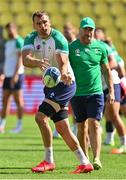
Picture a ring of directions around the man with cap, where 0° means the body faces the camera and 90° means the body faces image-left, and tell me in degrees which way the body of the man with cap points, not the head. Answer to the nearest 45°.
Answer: approximately 0°

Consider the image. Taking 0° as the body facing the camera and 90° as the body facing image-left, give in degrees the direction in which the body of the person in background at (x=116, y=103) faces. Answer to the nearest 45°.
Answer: approximately 90°

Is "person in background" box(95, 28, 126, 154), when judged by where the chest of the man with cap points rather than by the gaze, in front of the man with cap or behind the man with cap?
behind
